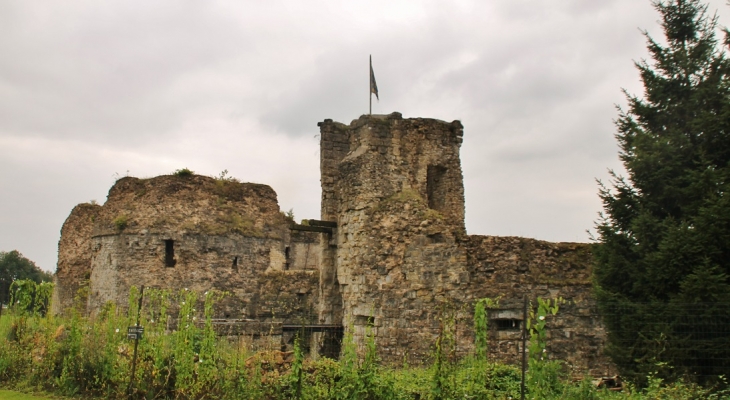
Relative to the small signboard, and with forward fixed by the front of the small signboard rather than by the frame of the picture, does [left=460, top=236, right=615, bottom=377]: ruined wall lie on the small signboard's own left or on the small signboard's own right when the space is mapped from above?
on the small signboard's own left

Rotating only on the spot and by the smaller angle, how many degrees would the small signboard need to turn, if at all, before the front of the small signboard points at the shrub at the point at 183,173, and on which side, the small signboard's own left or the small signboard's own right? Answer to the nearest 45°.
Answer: approximately 180°

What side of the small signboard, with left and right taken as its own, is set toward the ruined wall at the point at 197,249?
back

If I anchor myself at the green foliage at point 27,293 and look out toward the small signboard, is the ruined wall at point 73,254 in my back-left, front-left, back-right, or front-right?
front-left

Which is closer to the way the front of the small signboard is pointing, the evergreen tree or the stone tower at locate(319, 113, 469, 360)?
the evergreen tree

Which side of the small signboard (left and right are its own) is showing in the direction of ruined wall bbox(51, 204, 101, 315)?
back

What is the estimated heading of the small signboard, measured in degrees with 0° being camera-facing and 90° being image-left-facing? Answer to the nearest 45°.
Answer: approximately 0°
